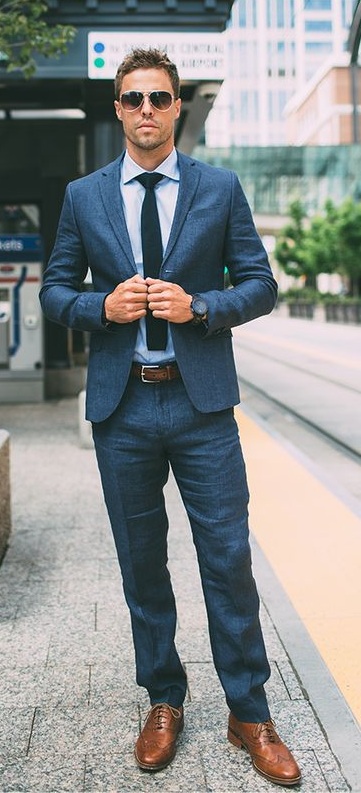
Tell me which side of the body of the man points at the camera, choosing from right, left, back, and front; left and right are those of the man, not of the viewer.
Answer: front

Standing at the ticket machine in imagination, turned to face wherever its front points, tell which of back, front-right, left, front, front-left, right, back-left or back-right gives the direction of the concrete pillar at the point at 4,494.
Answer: front

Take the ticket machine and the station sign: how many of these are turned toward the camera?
2

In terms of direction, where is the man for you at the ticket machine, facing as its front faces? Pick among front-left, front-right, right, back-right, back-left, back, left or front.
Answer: front

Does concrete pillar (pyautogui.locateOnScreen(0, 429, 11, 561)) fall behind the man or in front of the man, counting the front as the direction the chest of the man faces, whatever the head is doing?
behind

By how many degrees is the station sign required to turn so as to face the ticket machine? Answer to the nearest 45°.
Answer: approximately 135° to its right

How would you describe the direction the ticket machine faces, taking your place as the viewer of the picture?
facing the viewer
